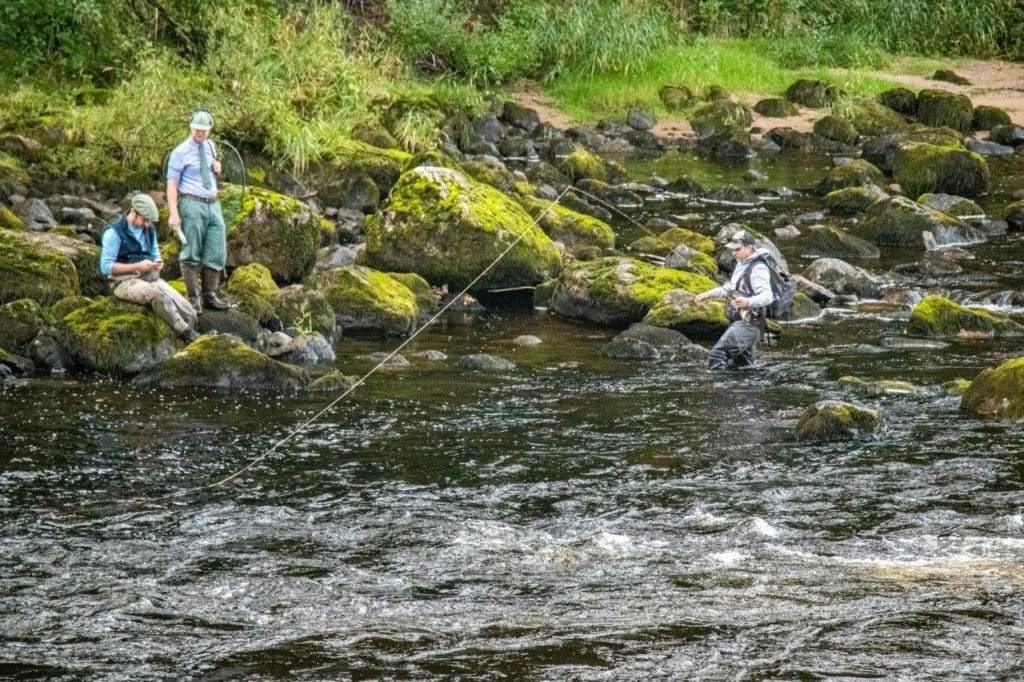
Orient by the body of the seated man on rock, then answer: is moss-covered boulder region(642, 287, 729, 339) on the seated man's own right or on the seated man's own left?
on the seated man's own left

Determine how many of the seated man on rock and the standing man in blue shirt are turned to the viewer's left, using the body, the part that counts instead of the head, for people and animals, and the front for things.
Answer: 0

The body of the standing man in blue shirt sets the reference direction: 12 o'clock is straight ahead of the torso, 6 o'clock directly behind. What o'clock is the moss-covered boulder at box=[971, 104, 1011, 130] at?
The moss-covered boulder is roughly at 9 o'clock from the standing man in blue shirt.

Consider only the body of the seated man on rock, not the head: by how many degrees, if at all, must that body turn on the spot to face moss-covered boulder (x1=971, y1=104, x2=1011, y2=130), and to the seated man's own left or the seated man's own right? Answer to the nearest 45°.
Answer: approximately 90° to the seated man's own left

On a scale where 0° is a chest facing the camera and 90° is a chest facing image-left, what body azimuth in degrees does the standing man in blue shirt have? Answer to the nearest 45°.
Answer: approximately 315°

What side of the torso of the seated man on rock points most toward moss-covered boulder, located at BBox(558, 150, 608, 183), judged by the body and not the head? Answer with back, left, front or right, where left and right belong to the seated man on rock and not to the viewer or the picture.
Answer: left

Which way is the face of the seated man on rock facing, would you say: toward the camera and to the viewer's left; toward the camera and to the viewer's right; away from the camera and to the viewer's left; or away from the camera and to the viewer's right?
toward the camera and to the viewer's right

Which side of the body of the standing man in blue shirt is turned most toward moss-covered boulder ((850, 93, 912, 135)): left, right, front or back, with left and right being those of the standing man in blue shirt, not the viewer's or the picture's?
left

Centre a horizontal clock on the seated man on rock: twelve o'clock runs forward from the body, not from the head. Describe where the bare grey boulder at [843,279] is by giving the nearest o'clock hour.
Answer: The bare grey boulder is roughly at 10 o'clock from the seated man on rock.

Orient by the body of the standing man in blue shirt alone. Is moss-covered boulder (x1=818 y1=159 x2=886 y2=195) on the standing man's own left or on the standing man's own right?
on the standing man's own left

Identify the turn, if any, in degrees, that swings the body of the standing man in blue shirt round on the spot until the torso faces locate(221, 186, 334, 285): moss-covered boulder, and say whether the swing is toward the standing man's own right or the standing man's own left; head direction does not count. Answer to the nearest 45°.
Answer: approximately 135° to the standing man's own left
